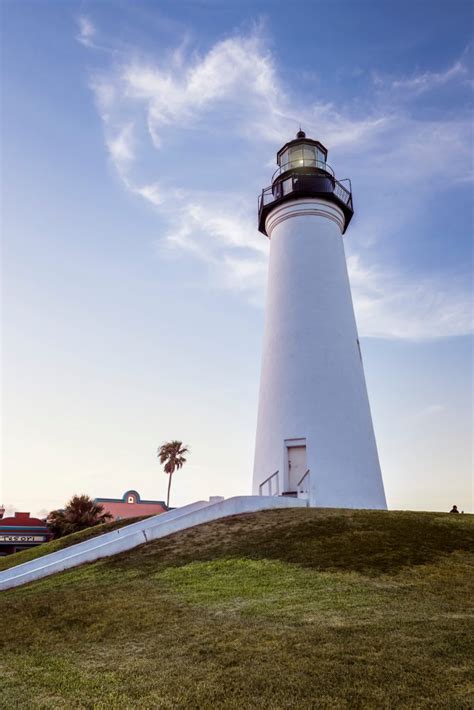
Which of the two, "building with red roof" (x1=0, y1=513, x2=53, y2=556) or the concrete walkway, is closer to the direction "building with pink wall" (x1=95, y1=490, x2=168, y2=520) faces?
the concrete walkway

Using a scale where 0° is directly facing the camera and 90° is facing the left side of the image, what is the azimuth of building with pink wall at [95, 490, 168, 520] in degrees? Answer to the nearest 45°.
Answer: approximately 0°

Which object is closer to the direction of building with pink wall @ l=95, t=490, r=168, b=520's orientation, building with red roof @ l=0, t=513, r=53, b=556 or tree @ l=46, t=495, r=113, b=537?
the tree

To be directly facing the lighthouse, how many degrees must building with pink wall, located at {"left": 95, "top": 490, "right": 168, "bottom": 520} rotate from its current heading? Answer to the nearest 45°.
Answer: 0° — it already faces it

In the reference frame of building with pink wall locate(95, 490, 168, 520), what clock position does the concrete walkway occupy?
The concrete walkway is roughly at 12 o'clock from the building with pink wall.

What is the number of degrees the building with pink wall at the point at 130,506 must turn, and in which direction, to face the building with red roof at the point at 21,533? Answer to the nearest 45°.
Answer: approximately 45° to its right

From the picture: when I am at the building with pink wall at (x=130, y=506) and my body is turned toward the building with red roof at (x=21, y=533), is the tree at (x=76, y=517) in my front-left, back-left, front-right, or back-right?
front-left

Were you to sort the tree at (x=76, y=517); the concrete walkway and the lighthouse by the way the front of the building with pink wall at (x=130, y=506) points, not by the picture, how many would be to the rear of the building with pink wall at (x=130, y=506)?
0

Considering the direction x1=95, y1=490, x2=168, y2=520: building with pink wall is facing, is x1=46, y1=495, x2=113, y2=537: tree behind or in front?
in front

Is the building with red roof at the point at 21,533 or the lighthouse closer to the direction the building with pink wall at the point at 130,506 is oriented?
the lighthouse
